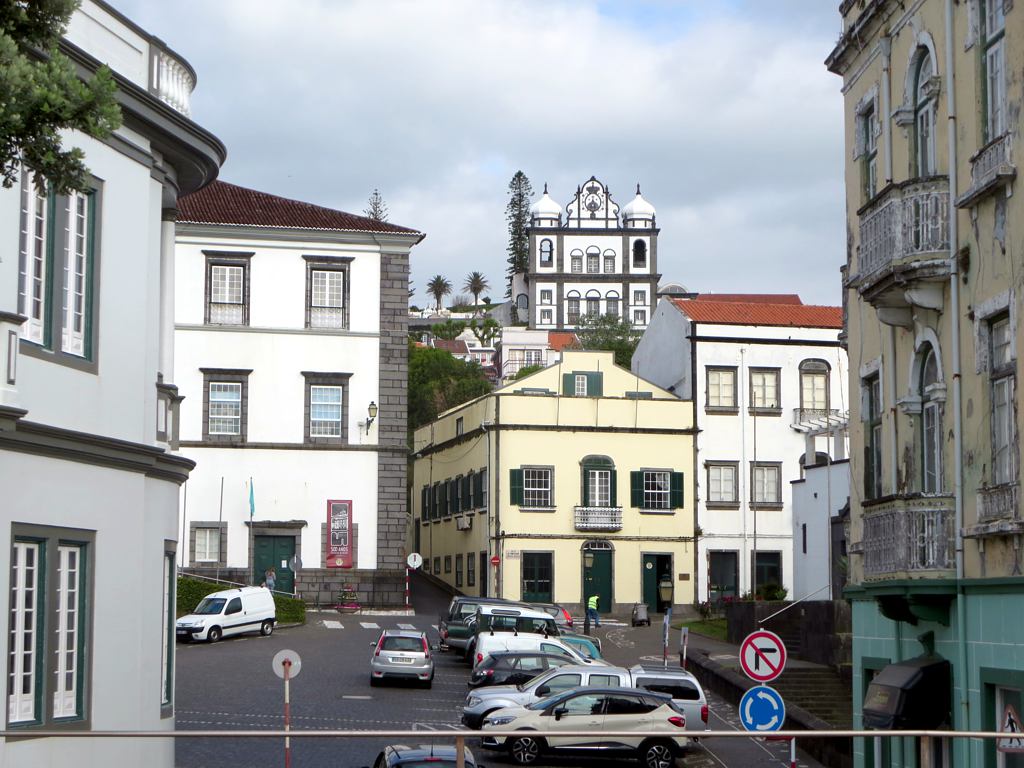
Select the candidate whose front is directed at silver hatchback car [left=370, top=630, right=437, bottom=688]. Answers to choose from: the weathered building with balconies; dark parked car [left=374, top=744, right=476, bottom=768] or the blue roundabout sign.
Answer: the dark parked car

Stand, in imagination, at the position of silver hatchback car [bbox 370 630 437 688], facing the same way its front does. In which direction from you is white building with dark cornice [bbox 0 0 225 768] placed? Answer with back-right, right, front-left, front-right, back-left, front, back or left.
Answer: back

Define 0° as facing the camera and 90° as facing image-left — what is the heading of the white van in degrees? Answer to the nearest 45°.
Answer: approximately 45°

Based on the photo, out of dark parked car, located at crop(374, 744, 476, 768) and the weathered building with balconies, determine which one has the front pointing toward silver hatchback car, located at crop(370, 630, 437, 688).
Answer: the dark parked car

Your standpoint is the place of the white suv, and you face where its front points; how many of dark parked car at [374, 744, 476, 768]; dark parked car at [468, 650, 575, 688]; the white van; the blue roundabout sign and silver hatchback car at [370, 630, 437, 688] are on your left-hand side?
2

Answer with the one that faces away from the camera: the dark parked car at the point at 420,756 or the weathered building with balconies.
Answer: the dark parked car

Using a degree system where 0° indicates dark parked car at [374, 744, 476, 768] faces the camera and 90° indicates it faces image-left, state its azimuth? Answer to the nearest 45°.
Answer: approximately 180°

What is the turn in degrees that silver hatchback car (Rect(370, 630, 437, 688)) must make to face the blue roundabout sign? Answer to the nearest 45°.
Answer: approximately 180°

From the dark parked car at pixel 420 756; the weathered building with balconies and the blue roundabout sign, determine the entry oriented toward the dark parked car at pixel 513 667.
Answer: the dark parked car at pixel 420 756

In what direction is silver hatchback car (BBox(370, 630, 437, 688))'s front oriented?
away from the camera

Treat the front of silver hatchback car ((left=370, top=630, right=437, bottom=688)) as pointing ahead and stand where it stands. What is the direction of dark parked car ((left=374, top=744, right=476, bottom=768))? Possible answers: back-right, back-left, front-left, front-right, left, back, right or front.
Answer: back
